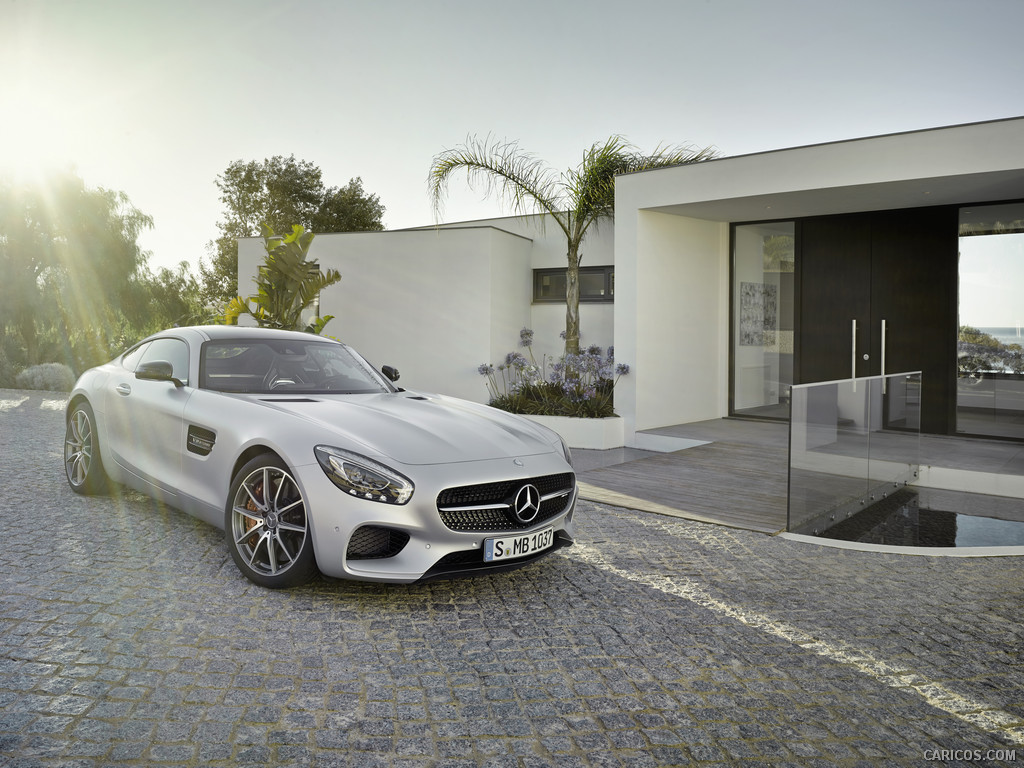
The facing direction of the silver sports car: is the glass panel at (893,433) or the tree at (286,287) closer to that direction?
the glass panel

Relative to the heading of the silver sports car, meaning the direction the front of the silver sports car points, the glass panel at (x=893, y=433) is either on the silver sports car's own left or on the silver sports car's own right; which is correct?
on the silver sports car's own left

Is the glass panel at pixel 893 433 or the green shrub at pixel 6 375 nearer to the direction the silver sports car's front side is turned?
the glass panel

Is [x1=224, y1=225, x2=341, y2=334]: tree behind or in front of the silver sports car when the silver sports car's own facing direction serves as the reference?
behind

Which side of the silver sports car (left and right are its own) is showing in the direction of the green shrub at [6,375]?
back

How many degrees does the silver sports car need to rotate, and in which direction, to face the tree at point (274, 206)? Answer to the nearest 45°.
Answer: approximately 135° to its left

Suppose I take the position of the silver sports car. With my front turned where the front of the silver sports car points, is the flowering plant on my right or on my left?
on my left

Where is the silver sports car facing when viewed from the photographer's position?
facing the viewer and to the right of the viewer
